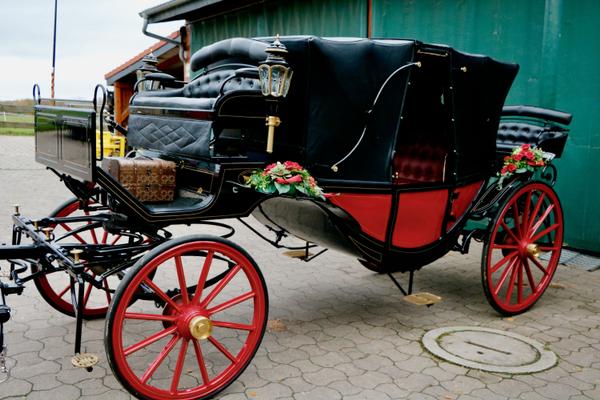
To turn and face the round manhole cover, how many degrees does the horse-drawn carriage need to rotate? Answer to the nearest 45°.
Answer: approximately 135° to its left

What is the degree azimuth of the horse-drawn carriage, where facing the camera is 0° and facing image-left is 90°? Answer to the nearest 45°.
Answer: approximately 45°
